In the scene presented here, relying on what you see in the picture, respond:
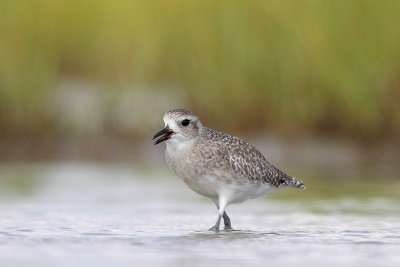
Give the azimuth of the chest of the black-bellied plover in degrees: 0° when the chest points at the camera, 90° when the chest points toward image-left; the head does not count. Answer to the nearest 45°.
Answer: approximately 90°
